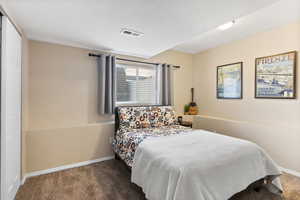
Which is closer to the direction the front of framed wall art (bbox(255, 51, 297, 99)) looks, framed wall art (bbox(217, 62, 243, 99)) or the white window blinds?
the white window blinds

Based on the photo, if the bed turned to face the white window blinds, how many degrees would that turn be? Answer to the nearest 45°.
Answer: approximately 180°

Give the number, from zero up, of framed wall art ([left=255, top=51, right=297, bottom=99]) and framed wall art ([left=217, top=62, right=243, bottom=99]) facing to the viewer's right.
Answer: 0

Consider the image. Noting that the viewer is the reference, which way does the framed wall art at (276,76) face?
facing the viewer and to the left of the viewer

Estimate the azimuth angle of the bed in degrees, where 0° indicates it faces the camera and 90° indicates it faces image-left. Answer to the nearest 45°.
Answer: approximately 315°

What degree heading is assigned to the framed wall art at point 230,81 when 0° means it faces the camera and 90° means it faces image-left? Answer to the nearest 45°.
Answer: approximately 45°

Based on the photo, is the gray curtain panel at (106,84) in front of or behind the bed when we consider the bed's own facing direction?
behind

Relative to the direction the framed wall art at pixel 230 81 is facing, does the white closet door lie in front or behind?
in front

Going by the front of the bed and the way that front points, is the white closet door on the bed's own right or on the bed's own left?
on the bed's own right

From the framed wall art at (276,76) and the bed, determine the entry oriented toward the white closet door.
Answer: the framed wall art

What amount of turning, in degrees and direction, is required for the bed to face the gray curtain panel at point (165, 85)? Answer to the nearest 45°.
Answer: approximately 135° to its left

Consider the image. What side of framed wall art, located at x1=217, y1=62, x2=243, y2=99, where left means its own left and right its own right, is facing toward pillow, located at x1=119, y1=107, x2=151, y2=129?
front

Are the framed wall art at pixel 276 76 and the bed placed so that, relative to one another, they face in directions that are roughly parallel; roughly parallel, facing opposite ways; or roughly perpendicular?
roughly perpendicular

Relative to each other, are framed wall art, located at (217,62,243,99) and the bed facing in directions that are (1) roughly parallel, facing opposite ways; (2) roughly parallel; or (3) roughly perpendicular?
roughly perpendicular

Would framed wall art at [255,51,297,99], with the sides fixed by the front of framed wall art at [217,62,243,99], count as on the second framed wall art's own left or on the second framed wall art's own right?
on the second framed wall art's own left
